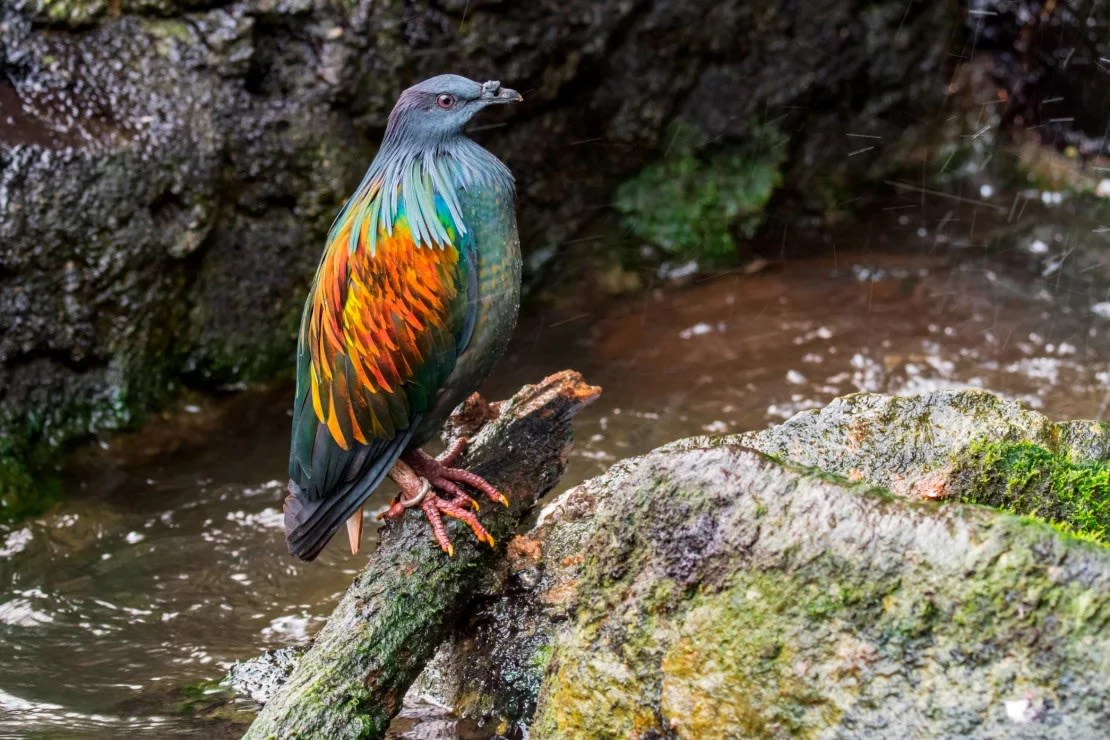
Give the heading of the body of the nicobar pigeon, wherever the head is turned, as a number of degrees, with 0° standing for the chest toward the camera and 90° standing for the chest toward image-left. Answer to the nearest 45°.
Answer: approximately 270°

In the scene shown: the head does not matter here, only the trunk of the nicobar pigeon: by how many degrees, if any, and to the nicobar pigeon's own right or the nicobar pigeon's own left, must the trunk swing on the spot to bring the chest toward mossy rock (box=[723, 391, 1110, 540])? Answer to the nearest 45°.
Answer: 0° — it already faces it
